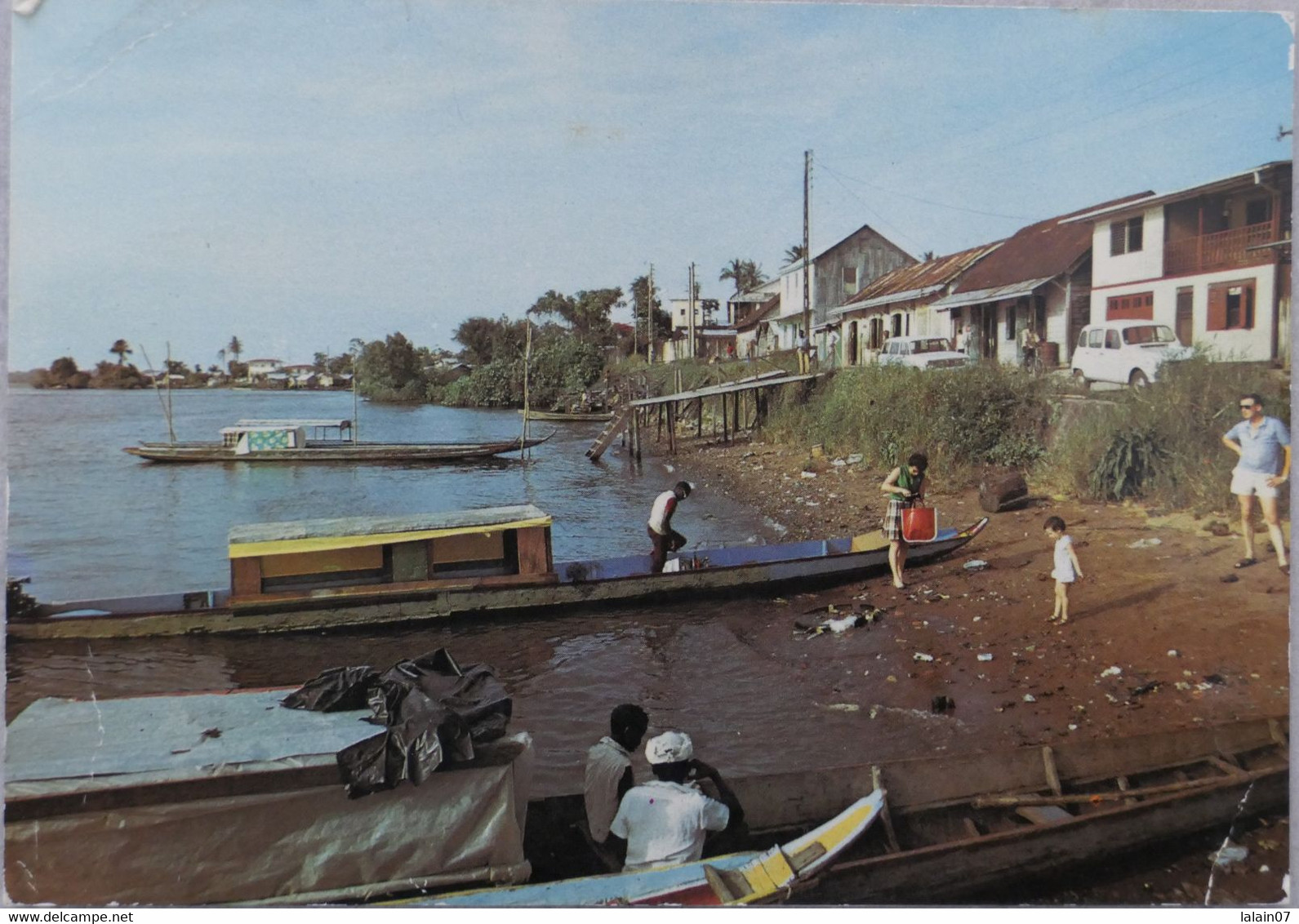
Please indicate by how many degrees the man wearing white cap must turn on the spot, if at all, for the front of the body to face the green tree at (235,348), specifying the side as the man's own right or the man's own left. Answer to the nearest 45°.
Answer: approximately 45° to the man's own left

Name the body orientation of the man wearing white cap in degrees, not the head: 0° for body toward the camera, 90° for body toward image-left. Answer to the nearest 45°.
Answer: approximately 180°

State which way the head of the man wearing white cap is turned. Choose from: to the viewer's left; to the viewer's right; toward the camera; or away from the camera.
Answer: away from the camera

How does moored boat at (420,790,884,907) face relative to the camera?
to the viewer's right

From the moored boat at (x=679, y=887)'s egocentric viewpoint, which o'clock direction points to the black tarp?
The black tarp is roughly at 6 o'clock from the moored boat.

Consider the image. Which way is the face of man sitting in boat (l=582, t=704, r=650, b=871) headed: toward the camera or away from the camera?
away from the camera

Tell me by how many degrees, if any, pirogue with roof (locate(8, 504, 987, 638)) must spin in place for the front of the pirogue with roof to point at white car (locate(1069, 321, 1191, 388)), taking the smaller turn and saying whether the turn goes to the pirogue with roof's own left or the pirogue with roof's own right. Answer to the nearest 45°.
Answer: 0° — it already faces it

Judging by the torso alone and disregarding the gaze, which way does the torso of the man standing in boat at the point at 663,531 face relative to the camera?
to the viewer's right

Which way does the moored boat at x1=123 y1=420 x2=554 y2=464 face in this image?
to the viewer's right

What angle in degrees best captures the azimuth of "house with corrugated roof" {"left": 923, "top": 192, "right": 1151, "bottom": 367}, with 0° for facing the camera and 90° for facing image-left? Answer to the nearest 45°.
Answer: approximately 45°

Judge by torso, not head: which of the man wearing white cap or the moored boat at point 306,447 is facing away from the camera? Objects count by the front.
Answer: the man wearing white cap

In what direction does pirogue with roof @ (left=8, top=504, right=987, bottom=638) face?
to the viewer's right

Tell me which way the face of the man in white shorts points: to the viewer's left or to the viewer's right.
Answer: to the viewer's left
